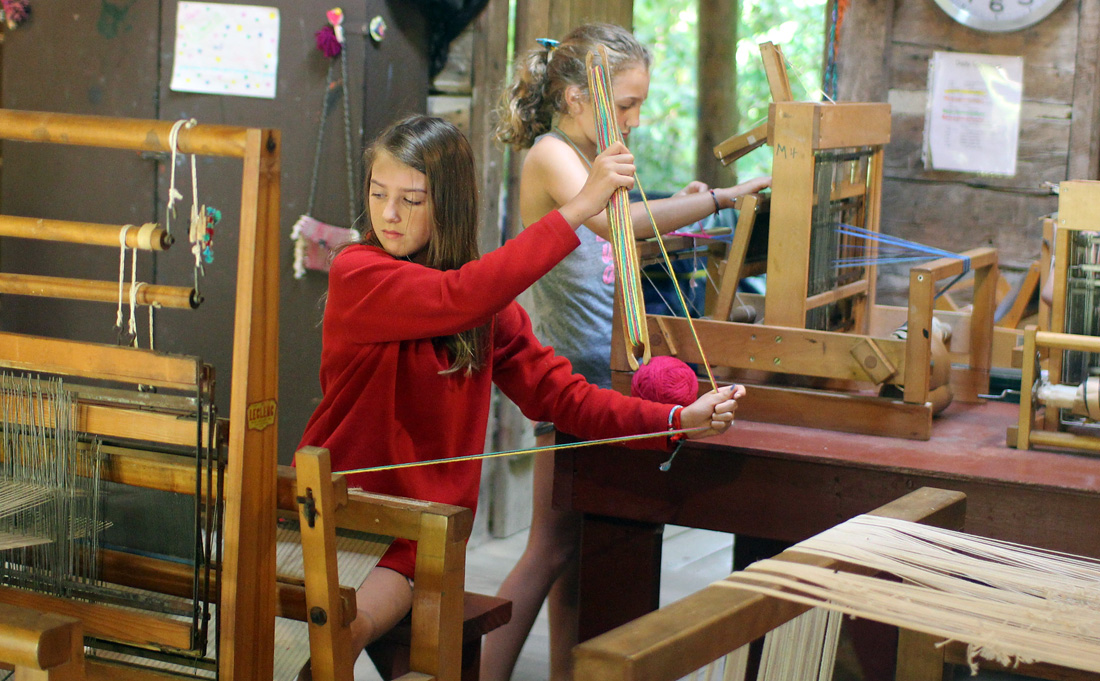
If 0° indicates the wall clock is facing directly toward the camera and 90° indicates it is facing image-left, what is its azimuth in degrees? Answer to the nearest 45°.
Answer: approximately 0°

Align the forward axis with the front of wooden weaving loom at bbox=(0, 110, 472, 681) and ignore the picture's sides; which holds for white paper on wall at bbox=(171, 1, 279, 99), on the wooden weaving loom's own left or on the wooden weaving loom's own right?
on the wooden weaving loom's own left

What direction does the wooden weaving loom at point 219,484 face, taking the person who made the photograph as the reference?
facing away from the viewer and to the right of the viewer

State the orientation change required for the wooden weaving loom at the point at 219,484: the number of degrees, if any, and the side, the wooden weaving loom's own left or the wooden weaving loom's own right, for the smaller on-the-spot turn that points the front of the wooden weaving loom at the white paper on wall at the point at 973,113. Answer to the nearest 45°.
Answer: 0° — it already faces it

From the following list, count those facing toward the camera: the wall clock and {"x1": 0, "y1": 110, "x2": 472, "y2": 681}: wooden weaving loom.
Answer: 1

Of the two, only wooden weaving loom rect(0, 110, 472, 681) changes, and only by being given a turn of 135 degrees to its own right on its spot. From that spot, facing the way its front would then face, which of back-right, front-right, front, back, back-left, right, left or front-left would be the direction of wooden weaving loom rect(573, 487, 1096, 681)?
front-left

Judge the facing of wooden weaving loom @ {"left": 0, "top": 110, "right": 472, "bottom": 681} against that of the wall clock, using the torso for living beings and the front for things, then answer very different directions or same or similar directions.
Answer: very different directions
